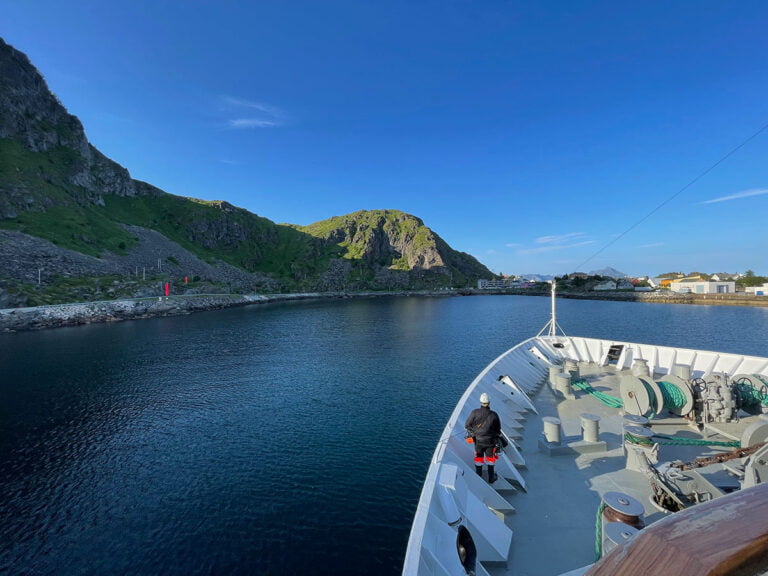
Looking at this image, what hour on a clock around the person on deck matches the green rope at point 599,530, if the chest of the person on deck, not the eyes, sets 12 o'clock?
The green rope is roughly at 4 o'clock from the person on deck.

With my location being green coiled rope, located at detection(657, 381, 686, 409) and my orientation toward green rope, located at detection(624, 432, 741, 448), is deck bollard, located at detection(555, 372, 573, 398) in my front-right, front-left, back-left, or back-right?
back-right

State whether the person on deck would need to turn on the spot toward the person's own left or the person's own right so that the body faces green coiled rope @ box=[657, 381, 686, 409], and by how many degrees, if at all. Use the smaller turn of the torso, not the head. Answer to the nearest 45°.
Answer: approximately 45° to the person's own right

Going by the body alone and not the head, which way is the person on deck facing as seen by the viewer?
away from the camera

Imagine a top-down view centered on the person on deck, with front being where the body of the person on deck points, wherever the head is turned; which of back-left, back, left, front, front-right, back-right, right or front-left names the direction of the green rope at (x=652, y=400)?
front-right

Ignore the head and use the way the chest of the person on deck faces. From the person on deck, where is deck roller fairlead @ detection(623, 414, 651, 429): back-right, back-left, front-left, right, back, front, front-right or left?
front-right

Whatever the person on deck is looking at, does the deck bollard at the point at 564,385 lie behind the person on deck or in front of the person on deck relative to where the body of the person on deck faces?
in front
